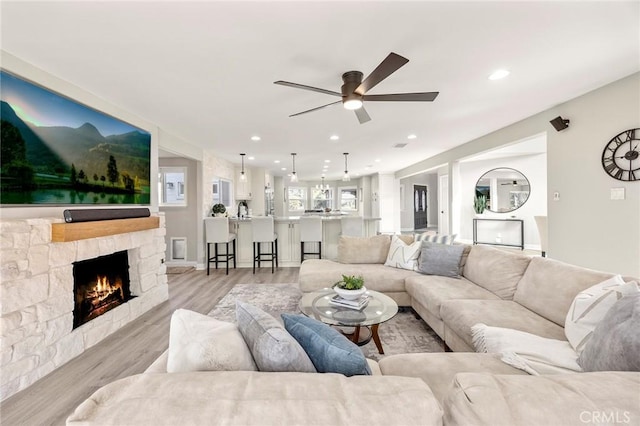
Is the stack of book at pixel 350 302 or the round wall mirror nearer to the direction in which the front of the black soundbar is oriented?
the stack of book

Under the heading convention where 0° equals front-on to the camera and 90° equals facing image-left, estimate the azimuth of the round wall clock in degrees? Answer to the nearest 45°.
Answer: approximately 45°

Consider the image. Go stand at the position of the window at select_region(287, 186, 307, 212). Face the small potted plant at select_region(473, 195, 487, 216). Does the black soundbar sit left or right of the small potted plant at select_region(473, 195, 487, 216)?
right

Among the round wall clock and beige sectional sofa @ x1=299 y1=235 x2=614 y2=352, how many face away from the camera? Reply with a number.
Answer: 0

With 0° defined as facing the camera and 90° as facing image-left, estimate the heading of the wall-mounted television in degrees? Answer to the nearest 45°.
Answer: approximately 315°

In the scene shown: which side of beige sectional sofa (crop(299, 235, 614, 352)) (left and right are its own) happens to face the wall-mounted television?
front

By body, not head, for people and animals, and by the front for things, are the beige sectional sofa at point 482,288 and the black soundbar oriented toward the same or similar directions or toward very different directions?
very different directions

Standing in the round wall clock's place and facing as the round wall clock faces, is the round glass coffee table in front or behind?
in front

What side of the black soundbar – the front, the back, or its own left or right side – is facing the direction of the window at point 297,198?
left

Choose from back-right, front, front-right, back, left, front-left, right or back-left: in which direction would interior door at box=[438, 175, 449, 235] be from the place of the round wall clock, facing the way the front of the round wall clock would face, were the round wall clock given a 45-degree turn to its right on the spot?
front-right

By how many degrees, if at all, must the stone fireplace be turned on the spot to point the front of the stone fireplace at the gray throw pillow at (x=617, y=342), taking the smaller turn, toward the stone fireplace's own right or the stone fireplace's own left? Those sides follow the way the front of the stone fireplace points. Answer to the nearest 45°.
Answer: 0° — it already faces it

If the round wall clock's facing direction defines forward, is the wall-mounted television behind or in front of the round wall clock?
in front

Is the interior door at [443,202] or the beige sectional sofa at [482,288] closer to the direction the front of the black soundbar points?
the beige sectional sofa

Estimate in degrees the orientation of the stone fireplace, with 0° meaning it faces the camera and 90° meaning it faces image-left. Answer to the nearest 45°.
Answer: approximately 315°

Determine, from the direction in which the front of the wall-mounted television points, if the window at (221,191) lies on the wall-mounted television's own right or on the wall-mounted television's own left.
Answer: on the wall-mounted television's own left

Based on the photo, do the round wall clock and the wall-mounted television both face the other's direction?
yes

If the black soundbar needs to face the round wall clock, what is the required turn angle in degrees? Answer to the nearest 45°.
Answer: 0° — it already faces it

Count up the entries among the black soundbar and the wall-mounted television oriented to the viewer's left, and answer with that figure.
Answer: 0

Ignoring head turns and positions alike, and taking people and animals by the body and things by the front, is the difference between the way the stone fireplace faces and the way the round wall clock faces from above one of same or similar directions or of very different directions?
very different directions

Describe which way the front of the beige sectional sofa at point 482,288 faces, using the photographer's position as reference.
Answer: facing the viewer and to the left of the viewer

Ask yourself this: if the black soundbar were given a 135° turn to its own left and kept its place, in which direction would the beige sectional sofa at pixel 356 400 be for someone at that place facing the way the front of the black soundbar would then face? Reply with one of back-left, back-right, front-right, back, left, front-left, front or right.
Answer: back
